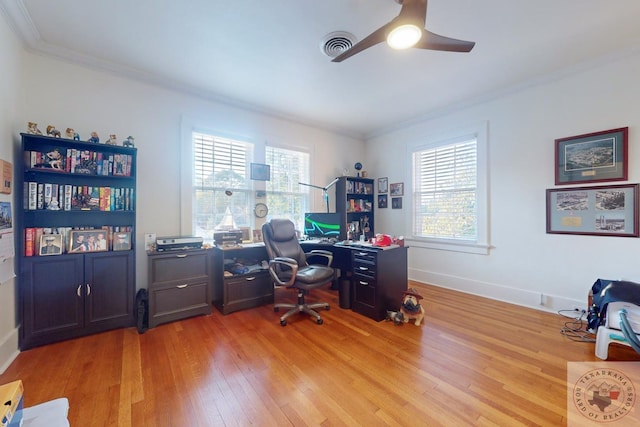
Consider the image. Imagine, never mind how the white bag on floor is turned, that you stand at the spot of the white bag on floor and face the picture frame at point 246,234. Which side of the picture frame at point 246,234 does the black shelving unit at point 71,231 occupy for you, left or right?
left

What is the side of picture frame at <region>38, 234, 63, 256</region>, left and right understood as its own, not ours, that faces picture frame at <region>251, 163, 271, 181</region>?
left

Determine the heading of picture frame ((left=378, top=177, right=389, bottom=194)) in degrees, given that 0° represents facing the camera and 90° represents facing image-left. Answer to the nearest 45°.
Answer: approximately 45°

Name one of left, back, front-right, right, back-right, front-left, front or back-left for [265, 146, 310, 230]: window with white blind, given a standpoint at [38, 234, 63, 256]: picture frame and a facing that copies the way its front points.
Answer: left

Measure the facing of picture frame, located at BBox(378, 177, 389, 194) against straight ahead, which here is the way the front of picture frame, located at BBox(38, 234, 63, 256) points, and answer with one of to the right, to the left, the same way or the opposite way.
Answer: to the right

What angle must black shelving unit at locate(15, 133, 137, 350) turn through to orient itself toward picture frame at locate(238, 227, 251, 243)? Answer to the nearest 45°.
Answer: approximately 45° to its left

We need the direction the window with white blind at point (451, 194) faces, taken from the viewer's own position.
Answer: facing the viewer and to the left of the viewer

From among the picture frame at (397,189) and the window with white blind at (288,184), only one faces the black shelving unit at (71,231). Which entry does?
the picture frame

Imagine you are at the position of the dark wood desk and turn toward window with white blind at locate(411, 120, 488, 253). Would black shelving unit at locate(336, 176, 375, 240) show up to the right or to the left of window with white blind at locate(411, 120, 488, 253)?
left

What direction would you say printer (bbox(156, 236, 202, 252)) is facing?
toward the camera

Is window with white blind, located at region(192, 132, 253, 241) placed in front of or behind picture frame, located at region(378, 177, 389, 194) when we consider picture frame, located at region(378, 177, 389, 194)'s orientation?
in front

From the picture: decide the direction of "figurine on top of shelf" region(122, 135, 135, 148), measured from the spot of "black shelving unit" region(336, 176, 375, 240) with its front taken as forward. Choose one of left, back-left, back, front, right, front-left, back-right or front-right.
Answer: right

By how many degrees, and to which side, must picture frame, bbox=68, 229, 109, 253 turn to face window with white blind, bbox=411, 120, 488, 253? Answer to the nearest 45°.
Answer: approximately 45° to its left
